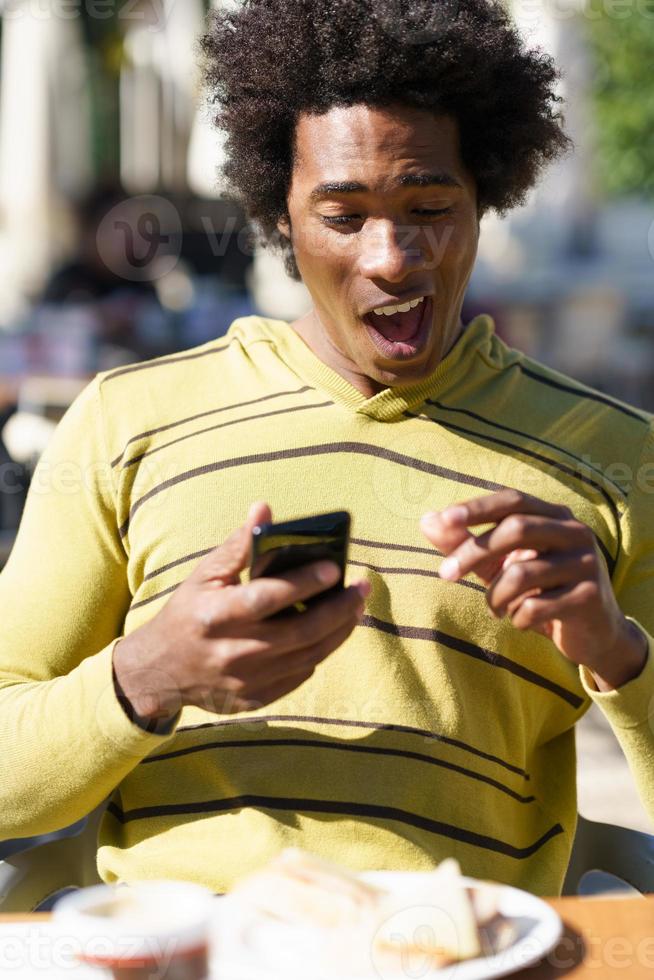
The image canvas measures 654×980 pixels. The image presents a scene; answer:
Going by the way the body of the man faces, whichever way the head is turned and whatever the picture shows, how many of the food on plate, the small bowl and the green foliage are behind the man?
1

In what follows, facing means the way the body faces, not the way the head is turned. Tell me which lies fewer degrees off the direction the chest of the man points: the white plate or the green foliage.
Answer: the white plate

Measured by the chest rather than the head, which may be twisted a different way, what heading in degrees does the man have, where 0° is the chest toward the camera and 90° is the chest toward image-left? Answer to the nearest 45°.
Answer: approximately 0°

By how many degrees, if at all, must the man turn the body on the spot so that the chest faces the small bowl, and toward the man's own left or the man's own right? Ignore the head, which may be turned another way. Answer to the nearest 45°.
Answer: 0° — they already face it

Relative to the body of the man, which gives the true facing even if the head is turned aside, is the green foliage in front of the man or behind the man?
behind

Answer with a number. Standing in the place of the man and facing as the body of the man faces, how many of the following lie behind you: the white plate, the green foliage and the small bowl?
1

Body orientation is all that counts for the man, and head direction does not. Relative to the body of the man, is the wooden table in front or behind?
in front

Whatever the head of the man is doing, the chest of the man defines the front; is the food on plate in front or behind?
in front

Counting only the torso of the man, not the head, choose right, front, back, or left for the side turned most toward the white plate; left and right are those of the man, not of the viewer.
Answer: front
